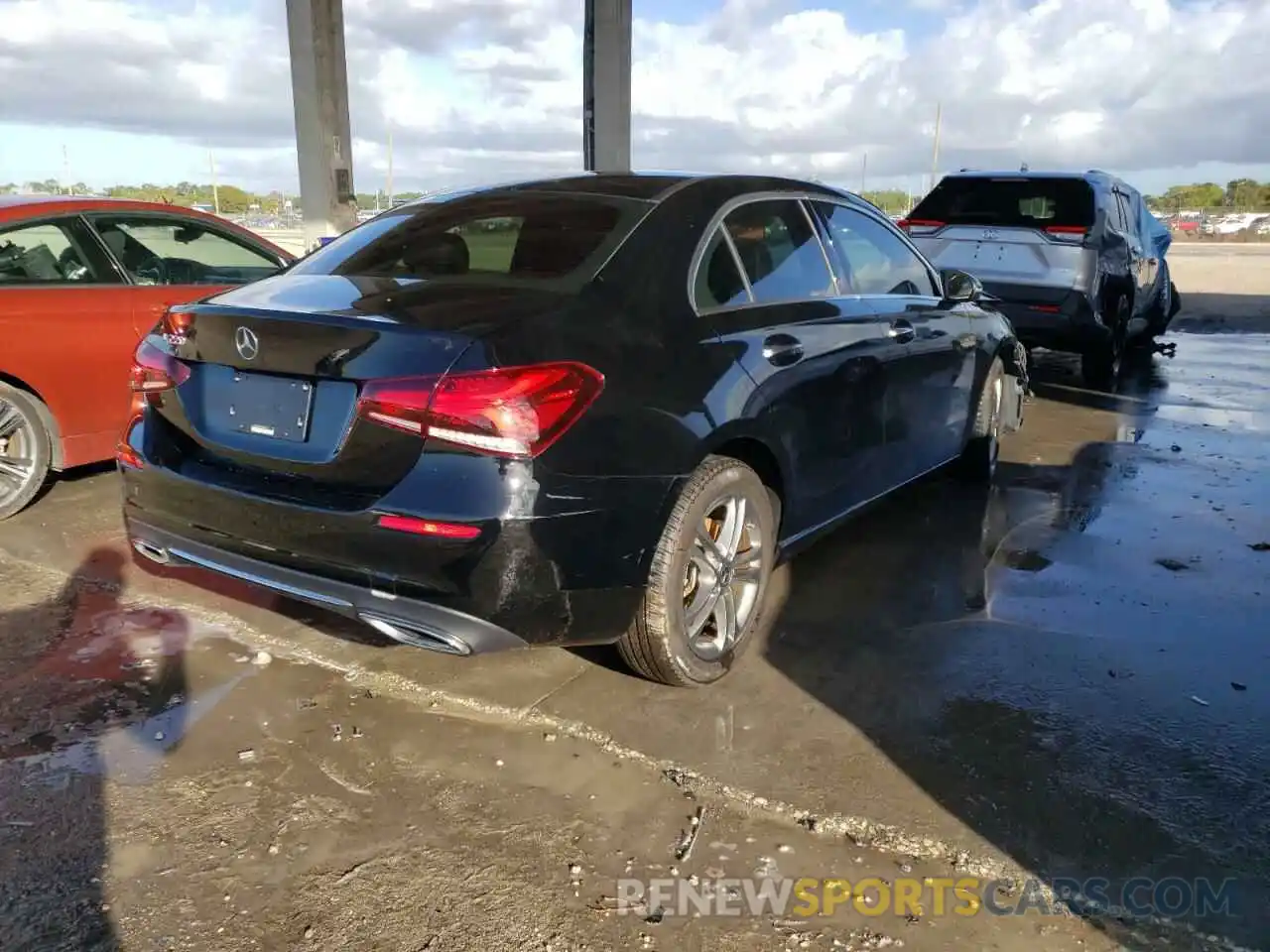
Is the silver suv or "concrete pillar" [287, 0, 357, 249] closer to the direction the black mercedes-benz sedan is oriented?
the silver suv

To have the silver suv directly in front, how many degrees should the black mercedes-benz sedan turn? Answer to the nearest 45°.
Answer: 0° — it already faces it

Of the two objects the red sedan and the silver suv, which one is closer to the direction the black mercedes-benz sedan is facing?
the silver suv

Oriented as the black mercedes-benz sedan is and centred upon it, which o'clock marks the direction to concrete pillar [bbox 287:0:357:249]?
The concrete pillar is roughly at 10 o'clock from the black mercedes-benz sedan.

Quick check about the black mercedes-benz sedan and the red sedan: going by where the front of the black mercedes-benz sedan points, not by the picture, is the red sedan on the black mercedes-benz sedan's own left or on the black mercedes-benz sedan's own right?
on the black mercedes-benz sedan's own left

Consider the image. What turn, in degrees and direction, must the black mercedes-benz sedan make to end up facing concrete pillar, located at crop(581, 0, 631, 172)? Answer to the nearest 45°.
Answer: approximately 45° to its left

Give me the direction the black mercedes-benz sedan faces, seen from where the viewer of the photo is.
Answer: facing away from the viewer and to the right of the viewer
